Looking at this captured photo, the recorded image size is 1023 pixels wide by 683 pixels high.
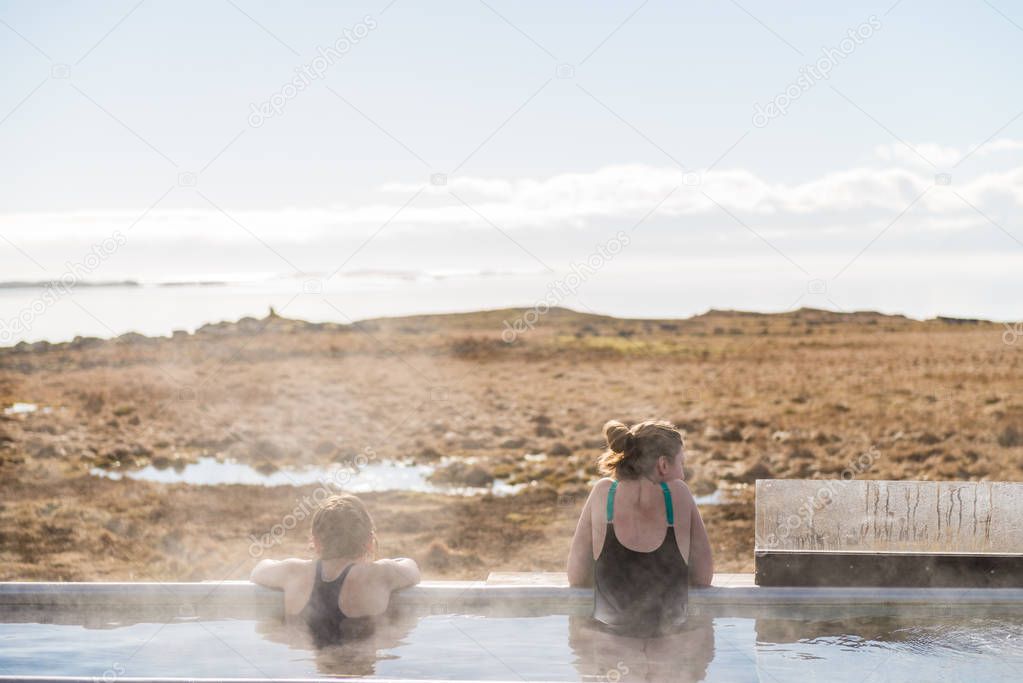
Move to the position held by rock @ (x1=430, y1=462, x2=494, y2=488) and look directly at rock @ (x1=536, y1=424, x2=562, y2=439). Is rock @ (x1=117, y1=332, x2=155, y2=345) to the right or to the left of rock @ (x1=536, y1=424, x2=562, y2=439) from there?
left

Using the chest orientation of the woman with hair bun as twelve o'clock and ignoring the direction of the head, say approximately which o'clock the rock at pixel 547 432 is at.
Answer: The rock is roughly at 12 o'clock from the woman with hair bun.

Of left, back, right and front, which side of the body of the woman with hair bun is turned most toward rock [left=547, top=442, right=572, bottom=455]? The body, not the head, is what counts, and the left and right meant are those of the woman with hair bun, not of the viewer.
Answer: front

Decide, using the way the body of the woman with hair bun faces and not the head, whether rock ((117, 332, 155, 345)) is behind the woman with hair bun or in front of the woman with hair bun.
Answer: in front

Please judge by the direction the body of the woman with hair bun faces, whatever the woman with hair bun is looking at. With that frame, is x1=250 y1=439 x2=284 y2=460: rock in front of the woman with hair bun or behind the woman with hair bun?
in front

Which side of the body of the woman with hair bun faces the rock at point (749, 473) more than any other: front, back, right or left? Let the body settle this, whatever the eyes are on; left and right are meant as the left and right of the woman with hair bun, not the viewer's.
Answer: front

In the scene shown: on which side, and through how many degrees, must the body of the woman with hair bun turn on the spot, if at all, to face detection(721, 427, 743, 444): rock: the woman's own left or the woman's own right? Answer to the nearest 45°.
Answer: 0° — they already face it

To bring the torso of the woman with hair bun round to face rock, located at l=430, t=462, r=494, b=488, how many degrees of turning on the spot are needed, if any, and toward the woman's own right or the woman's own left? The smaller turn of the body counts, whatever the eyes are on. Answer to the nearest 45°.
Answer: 0° — they already face it

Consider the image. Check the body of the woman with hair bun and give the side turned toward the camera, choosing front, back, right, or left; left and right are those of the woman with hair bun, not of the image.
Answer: back
